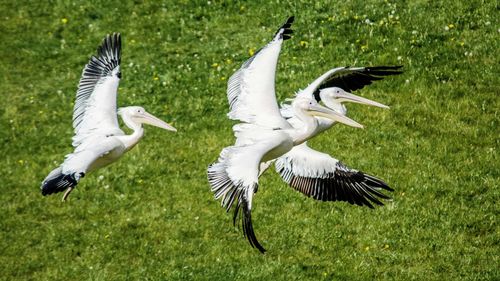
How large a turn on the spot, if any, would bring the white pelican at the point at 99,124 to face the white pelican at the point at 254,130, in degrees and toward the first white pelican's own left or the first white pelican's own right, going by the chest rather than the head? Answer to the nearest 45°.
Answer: approximately 45° to the first white pelican's own right

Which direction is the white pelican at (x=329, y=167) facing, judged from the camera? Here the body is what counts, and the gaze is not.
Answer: to the viewer's right

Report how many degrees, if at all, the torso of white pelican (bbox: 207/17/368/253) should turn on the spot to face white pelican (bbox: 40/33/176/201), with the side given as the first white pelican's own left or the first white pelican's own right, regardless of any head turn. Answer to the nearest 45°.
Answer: approximately 180°

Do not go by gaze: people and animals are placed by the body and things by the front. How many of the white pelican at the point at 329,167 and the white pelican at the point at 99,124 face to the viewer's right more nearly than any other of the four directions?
2

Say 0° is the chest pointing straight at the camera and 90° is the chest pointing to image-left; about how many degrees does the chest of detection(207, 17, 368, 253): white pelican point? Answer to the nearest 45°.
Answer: approximately 270°

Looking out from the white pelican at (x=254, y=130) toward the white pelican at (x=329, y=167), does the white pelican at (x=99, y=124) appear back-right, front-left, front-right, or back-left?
back-left

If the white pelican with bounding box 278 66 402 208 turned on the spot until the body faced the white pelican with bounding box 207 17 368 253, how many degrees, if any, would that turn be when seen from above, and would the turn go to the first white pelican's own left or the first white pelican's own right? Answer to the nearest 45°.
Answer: approximately 135° to the first white pelican's own right

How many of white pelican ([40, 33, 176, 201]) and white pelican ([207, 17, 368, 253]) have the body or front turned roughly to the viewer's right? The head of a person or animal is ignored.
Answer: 2

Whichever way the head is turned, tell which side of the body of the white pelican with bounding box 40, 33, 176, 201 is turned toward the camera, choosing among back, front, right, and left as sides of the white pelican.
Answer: right

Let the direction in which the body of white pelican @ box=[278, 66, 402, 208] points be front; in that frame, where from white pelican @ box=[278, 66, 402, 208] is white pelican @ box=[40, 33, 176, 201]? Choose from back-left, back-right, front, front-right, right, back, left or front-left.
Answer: back
